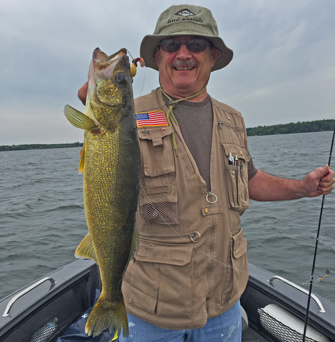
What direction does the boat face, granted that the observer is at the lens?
facing away from the viewer
